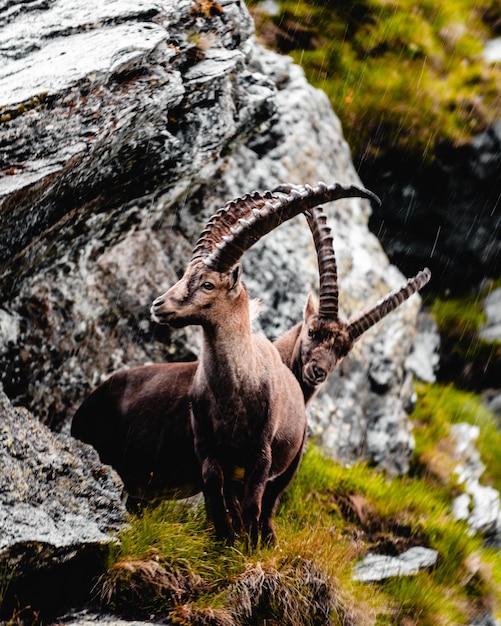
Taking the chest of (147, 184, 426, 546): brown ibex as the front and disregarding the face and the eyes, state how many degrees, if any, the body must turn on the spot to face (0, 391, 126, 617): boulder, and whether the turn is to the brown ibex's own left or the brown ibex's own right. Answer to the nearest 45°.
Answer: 0° — it already faces it

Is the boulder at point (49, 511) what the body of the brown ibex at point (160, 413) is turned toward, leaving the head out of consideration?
no

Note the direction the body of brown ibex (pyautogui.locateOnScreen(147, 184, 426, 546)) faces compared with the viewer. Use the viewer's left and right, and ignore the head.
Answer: facing the viewer and to the left of the viewer

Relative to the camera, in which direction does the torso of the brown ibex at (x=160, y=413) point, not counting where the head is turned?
to the viewer's right
